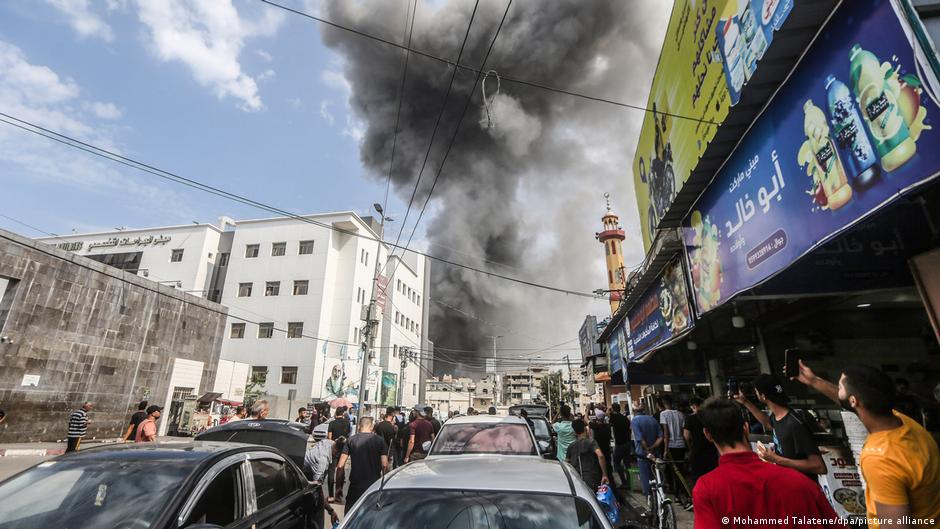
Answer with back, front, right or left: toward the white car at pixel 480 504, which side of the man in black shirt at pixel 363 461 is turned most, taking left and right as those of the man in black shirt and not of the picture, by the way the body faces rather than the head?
back

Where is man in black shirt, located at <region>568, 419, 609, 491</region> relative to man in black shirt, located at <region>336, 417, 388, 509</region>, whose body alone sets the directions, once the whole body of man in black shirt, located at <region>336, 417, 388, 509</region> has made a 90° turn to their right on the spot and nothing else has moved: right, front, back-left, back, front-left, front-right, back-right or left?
front

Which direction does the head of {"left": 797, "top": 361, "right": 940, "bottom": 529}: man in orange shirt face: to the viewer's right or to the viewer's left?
to the viewer's left

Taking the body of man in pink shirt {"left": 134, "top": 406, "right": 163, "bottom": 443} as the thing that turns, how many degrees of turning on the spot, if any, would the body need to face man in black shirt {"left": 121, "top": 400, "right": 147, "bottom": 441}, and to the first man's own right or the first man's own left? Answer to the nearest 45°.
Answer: approximately 90° to the first man's own left

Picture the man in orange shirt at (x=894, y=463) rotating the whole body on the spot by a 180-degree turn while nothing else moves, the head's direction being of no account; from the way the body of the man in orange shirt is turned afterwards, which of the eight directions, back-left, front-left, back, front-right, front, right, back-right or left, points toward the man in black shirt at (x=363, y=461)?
back-right
